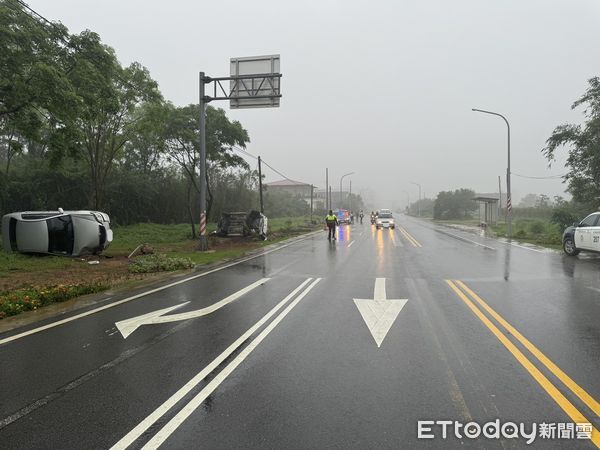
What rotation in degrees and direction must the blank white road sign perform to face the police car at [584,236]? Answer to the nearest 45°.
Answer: approximately 90° to its right

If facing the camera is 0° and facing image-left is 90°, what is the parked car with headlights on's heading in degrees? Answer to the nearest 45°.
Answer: approximately 0°

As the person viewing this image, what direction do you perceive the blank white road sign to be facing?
facing away from the viewer

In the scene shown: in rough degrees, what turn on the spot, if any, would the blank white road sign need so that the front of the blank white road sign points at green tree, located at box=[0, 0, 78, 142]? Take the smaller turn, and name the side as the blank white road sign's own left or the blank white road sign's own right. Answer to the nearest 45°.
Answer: approximately 135° to the blank white road sign's own left

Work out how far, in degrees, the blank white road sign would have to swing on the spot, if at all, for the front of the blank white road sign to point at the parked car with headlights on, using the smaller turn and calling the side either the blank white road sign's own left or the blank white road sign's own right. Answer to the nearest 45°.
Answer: approximately 45° to the blank white road sign's own right

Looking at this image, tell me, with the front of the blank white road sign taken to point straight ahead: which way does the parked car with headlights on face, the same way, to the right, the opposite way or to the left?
the opposite way

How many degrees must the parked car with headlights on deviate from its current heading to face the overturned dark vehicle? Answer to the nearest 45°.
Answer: approximately 45° to its right

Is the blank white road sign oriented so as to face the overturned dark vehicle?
yes

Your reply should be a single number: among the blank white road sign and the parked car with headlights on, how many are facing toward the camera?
1
